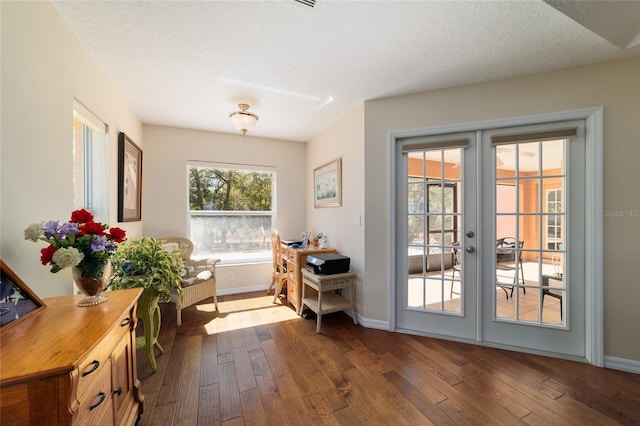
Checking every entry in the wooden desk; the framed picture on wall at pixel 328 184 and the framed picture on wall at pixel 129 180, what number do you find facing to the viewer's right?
1

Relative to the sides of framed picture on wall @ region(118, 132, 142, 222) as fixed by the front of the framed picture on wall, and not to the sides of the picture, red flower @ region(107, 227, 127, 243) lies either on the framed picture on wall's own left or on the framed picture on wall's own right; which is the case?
on the framed picture on wall's own right

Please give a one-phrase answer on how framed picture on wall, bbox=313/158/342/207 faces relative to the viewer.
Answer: facing the viewer and to the left of the viewer

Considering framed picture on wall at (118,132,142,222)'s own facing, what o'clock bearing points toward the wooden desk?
The wooden desk is roughly at 1 o'clock from the framed picture on wall.

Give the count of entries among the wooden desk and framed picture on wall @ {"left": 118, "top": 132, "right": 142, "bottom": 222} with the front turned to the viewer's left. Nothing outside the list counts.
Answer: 1

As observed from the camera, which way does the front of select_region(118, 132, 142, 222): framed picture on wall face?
facing to the right of the viewer

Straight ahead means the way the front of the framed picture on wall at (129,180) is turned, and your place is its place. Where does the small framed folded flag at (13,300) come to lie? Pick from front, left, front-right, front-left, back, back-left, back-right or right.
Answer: right

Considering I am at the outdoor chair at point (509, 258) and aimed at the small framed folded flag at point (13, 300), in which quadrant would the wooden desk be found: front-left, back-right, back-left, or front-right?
front-right

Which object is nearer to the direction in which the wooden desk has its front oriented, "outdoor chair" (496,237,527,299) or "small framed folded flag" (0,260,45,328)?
the small framed folded flag

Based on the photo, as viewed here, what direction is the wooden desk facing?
to the viewer's left

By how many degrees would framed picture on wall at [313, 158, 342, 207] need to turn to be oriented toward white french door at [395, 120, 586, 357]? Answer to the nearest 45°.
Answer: approximately 90° to its left

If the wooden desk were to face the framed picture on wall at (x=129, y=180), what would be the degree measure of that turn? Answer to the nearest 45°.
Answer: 0° — it already faces it

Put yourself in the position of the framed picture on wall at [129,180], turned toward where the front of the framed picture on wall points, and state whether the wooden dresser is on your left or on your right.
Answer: on your right

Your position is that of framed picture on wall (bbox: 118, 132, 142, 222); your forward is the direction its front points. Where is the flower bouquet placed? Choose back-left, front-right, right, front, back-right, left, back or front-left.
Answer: right
